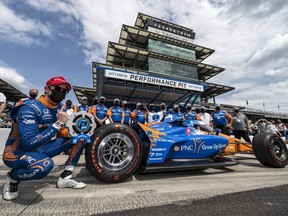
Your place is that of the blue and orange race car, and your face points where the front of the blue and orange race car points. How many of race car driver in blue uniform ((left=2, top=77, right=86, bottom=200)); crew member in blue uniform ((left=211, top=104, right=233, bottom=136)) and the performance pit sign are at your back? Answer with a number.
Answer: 1

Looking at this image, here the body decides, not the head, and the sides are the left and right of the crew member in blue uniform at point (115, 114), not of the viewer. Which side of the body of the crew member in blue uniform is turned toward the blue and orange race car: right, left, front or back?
front

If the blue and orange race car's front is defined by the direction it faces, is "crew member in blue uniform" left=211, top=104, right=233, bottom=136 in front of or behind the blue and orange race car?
in front

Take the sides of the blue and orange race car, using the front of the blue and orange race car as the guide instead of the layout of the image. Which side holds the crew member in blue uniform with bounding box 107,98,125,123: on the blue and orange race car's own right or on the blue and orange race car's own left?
on the blue and orange race car's own left

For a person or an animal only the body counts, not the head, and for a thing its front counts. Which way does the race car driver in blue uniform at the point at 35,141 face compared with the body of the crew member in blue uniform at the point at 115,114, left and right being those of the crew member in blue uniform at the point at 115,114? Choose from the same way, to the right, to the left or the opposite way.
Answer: to the left

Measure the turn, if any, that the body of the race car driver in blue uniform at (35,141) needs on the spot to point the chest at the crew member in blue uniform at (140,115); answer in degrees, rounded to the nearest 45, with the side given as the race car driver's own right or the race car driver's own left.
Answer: approximately 90° to the race car driver's own left

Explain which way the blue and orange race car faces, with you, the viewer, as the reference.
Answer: facing away from the viewer and to the right of the viewer

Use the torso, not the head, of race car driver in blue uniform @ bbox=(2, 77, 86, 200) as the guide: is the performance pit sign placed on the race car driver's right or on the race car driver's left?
on the race car driver's left

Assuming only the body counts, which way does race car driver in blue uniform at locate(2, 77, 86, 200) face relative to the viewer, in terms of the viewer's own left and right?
facing the viewer and to the right of the viewer

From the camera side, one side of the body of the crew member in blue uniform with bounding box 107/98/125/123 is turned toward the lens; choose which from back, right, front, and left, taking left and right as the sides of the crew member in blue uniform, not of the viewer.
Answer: front

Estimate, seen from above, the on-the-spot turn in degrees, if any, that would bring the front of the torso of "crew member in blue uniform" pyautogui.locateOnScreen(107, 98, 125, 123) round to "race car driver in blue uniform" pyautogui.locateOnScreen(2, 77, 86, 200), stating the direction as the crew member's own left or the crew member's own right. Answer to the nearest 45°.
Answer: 0° — they already face them

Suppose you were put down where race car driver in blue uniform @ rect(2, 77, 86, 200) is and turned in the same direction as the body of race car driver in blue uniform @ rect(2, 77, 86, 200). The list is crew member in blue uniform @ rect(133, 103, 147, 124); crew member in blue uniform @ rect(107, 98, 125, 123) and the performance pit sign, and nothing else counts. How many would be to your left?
3

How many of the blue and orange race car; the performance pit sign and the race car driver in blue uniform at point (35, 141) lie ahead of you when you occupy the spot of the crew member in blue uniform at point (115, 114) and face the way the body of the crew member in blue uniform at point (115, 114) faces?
2

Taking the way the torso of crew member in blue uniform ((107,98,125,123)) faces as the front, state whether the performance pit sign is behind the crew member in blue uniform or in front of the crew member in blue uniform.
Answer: behind

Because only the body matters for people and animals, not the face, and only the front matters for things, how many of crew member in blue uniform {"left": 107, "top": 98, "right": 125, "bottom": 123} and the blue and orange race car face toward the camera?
1

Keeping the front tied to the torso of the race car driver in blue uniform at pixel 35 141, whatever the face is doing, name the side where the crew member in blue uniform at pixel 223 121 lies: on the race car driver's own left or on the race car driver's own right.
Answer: on the race car driver's own left
